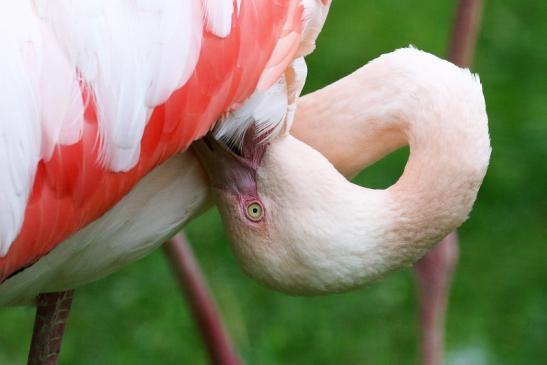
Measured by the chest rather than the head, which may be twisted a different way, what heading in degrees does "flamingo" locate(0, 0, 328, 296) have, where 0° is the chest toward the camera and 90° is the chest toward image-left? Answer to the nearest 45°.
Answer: approximately 270°
